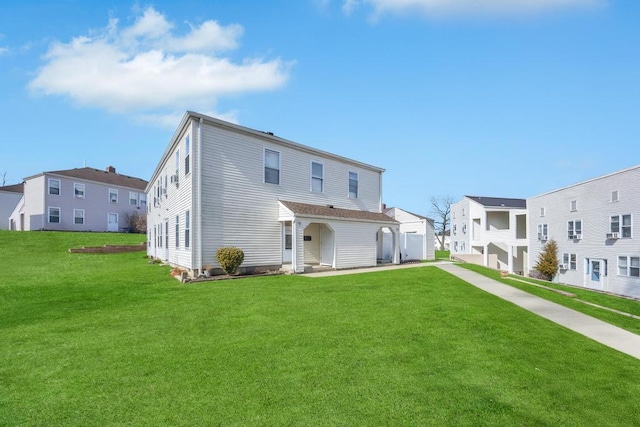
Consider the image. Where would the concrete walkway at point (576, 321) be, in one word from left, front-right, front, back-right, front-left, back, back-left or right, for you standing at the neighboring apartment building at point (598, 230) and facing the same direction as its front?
front-left

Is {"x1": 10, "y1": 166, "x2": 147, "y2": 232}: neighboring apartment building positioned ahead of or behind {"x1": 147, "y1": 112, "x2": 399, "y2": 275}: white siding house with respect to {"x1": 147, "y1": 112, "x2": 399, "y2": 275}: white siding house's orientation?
behind

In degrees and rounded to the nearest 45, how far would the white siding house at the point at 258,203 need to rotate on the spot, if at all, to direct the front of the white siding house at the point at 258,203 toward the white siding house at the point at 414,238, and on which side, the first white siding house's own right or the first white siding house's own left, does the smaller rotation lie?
approximately 90° to the first white siding house's own left

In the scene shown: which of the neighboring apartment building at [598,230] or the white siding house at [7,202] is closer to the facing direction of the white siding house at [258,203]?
the neighboring apartment building

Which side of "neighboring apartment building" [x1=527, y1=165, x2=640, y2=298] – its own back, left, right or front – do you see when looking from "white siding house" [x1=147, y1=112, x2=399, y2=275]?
front

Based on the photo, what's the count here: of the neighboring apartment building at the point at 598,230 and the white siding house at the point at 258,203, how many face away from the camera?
0

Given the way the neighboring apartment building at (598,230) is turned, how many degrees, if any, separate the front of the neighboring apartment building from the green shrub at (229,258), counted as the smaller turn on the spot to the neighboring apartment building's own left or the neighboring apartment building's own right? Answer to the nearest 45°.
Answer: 0° — it already faces it

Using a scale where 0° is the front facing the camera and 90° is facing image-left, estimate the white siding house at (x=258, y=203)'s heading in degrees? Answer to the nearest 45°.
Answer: approximately 315°

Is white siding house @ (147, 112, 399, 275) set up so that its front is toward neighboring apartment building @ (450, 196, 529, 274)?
no

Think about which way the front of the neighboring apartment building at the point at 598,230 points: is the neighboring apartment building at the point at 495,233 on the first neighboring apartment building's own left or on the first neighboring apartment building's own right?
on the first neighboring apartment building's own right

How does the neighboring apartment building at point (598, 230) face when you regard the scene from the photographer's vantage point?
facing the viewer and to the left of the viewer

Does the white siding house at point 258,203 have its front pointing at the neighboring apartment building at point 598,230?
no

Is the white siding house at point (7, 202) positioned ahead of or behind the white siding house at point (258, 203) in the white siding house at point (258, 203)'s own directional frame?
behind

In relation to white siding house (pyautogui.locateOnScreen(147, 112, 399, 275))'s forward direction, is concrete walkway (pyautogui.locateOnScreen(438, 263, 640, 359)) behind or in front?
in front

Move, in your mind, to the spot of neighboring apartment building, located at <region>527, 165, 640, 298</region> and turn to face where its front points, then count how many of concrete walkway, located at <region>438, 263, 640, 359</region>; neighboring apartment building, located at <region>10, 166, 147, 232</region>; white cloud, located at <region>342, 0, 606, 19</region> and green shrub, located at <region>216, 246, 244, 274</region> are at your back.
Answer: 0

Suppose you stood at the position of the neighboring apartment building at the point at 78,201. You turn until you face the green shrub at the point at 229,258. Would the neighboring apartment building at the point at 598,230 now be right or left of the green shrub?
left
